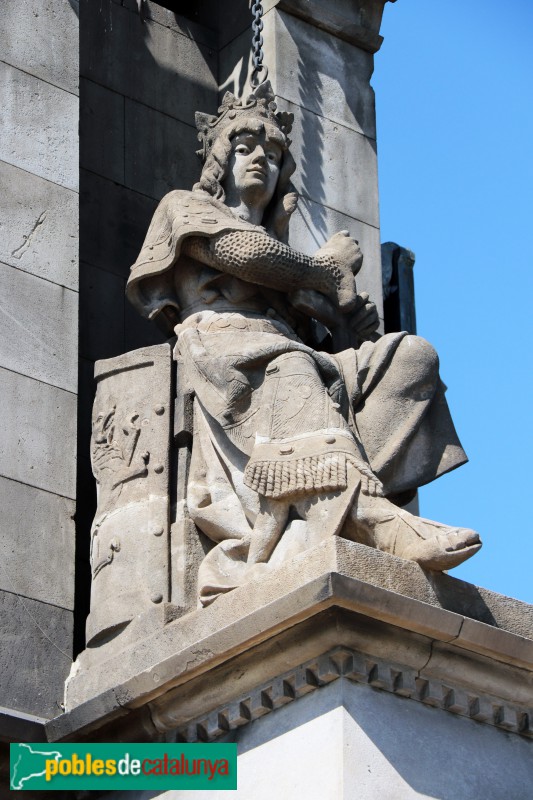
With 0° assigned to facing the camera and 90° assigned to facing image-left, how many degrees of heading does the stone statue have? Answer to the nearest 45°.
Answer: approximately 315°
